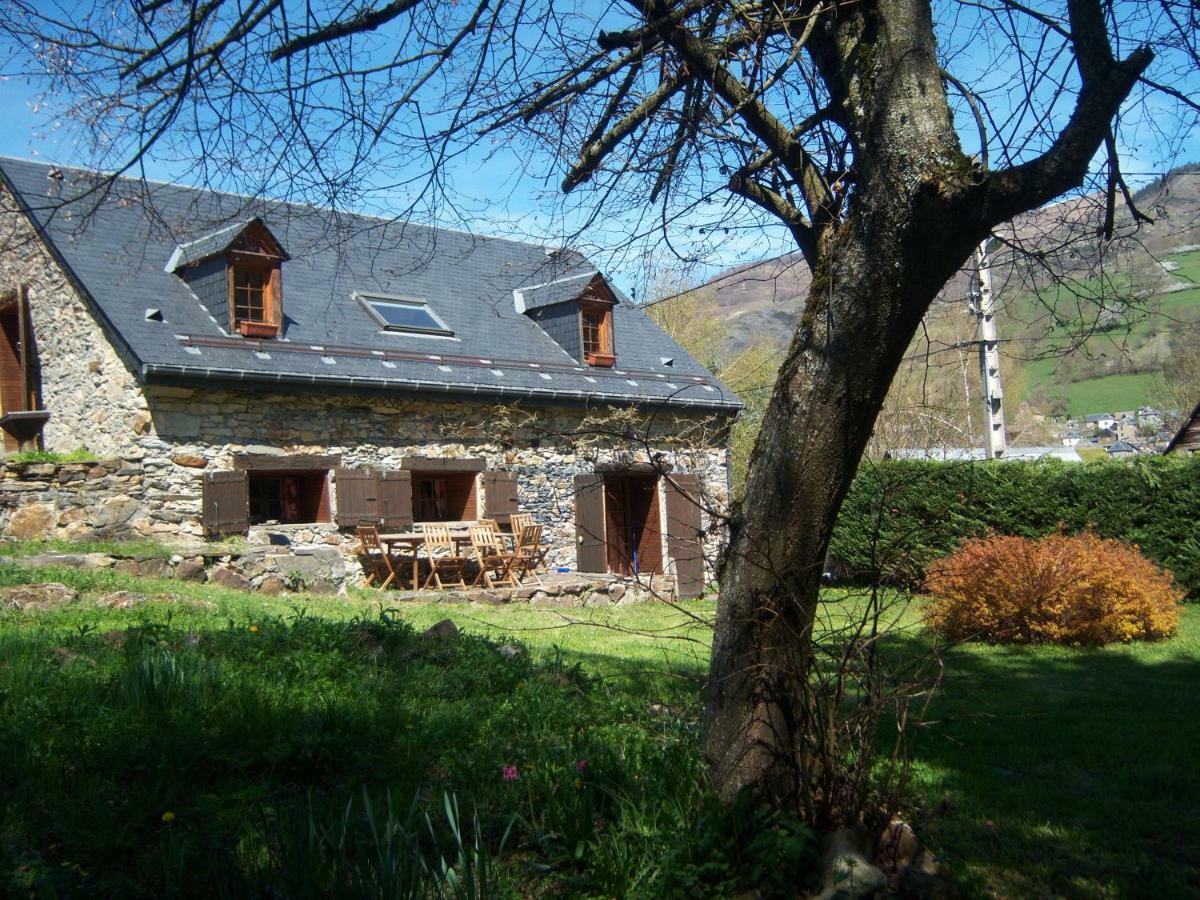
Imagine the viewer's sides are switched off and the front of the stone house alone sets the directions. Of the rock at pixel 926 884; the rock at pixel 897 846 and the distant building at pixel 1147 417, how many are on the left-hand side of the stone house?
1

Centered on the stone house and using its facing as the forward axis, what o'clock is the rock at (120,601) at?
The rock is roughly at 2 o'clock from the stone house.

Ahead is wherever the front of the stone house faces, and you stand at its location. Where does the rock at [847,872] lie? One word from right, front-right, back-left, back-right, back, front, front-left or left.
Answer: front-right

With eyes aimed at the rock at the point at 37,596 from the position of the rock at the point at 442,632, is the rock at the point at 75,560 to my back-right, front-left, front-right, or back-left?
front-right

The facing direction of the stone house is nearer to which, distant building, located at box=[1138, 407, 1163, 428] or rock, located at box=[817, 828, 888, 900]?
the rock

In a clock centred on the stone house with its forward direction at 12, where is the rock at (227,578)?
The rock is roughly at 2 o'clock from the stone house.

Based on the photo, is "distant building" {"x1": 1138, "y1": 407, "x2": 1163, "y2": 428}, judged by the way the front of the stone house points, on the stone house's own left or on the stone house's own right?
on the stone house's own left

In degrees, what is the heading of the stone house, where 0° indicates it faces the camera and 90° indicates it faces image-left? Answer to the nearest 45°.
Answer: approximately 315°

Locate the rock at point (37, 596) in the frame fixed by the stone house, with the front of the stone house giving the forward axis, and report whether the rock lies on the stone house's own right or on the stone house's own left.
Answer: on the stone house's own right

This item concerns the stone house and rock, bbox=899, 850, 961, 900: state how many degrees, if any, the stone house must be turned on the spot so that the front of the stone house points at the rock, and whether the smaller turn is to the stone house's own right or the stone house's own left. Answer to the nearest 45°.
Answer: approximately 45° to the stone house's own right
